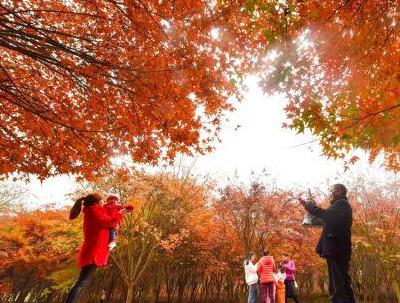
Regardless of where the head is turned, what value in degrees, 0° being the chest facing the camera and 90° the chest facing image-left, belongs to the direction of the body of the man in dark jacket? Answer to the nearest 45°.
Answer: approximately 90°

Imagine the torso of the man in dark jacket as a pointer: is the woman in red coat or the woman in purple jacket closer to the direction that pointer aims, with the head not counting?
the woman in red coat

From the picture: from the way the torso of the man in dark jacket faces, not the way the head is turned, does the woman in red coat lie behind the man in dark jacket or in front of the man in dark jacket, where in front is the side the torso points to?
in front

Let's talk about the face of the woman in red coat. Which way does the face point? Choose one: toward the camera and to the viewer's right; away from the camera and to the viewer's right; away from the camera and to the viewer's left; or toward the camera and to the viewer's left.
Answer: away from the camera and to the viewer's right

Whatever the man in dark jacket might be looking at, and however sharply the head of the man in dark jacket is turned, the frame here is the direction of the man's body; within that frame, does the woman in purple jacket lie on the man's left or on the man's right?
on the man's right

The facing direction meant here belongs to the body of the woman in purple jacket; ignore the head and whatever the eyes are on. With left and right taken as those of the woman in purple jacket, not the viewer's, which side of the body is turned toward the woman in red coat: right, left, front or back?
left

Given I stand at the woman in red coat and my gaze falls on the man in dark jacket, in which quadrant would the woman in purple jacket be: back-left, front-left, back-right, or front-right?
front-left
